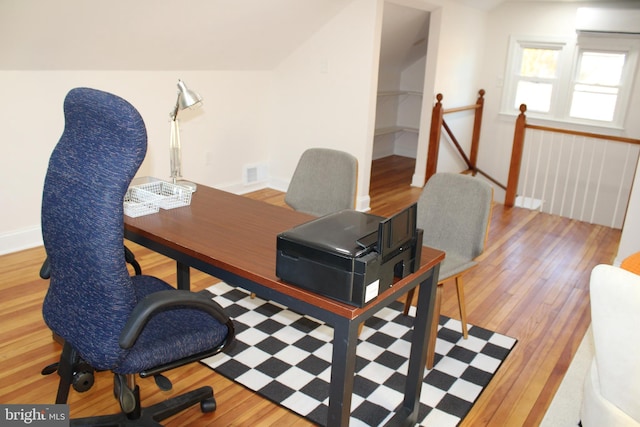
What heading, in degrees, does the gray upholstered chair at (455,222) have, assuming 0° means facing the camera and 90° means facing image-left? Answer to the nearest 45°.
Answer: approximately 45°

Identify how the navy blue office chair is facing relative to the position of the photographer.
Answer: facing away from the viewer and to the right of the viewer

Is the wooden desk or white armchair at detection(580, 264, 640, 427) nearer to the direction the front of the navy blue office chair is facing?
the wooden desk

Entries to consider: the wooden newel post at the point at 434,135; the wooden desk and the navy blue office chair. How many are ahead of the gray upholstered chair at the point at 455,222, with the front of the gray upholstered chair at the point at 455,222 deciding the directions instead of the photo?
2

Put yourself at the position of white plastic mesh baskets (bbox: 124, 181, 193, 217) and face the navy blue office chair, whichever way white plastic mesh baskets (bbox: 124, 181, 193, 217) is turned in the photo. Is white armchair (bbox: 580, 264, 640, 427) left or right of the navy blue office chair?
left

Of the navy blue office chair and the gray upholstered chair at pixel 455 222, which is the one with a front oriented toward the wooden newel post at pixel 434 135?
the navy blue office chair

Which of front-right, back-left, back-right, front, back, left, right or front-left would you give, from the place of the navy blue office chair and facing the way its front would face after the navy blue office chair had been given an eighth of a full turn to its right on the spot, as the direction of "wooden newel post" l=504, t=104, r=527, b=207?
front-left

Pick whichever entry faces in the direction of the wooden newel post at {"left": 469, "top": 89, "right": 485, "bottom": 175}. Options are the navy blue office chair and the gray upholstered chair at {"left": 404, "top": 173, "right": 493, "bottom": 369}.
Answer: the navy blue office chair

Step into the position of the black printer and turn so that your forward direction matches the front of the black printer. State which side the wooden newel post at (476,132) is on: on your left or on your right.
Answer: on your right

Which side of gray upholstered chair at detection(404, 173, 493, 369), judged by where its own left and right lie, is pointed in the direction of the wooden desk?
front

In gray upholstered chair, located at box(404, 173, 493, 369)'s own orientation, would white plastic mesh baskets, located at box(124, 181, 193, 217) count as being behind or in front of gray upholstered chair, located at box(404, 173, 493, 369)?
in front
